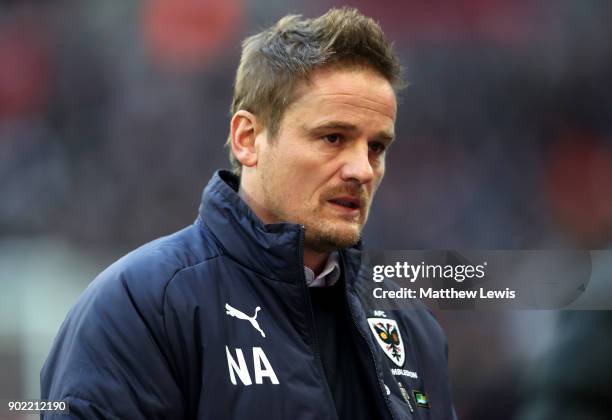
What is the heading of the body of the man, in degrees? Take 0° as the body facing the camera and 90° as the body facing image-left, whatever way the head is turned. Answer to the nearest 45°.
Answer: approximately 315°
